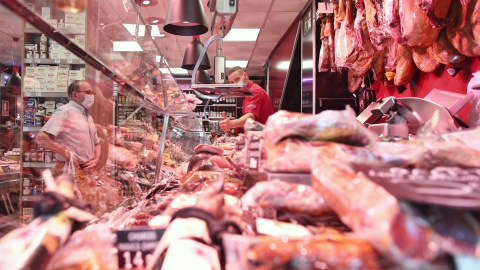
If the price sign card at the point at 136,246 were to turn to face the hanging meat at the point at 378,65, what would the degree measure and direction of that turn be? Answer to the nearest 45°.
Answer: approximately 135° to its left

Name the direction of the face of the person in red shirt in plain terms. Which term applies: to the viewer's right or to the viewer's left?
to the viewer's left

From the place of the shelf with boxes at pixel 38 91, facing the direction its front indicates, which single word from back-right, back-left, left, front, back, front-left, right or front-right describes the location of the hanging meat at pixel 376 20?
front-left

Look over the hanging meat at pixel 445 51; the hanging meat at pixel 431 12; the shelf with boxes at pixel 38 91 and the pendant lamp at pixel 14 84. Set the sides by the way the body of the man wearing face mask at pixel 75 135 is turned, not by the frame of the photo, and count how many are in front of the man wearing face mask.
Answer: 2

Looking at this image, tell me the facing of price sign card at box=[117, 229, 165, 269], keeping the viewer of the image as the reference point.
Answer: facing the viewer

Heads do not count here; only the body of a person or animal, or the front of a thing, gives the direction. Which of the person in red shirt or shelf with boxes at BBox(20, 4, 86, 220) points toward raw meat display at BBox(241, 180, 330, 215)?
the shelf with boxes

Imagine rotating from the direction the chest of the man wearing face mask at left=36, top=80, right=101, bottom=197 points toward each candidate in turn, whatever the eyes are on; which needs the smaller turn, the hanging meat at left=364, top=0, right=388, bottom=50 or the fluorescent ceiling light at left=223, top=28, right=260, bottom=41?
the hanging meat

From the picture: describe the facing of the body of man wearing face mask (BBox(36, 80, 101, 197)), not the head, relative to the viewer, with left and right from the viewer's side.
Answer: facing the viewer and to the right of the viewer

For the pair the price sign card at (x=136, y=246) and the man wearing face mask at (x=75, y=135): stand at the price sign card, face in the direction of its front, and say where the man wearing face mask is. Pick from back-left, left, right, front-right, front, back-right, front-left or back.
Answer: back

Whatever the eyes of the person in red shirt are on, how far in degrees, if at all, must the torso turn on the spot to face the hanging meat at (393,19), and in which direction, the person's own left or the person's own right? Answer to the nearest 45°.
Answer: approximately 135° to the person's own left

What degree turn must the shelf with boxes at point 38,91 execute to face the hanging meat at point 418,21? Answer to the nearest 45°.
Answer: approximately 45° to its left

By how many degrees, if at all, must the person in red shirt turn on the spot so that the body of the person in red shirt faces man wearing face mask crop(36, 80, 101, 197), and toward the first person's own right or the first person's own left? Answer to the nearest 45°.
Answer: approximately 45° to the first person's own left

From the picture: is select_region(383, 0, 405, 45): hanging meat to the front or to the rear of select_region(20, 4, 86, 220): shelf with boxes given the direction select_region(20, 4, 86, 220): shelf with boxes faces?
to the front
